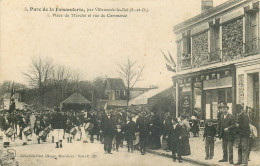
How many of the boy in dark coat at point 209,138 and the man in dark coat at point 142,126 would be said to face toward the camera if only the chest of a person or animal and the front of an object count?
2

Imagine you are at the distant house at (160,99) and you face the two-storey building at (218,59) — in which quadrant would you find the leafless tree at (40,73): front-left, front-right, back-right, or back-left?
back-right

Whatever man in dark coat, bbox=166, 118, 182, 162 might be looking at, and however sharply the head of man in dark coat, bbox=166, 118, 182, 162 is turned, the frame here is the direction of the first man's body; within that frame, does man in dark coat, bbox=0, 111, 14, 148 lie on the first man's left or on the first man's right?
on the first man's right

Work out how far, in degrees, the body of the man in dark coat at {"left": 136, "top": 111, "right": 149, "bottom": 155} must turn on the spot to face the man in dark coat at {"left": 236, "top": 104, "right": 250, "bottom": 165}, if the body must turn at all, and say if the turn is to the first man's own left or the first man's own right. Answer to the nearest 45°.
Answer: approximately 45° to the first man's own left

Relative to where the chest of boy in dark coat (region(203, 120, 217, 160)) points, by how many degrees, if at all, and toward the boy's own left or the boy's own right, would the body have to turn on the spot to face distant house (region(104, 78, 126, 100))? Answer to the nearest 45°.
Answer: approximately 135° to the boy's own right

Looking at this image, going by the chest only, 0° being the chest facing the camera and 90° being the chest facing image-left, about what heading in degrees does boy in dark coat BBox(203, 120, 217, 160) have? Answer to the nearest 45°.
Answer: approximately 0°

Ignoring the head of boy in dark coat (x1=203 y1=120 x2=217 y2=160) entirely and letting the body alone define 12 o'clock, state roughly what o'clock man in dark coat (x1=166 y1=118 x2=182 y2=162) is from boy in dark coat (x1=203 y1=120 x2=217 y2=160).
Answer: man in dark coat (x1=166 y1=118 x2=182 y2=162) is roughly at 3 o'clock from boy in dark coat (x1=203 y1=120 x2=217 y2=160).

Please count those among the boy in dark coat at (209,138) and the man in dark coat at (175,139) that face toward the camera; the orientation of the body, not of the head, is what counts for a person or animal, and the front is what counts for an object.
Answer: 2

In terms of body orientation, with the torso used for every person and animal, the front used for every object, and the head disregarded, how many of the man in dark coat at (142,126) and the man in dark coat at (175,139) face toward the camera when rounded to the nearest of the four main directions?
2

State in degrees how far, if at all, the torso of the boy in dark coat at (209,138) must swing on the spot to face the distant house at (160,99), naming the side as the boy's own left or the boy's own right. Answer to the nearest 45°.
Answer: approximately 135° to the boy's own right
